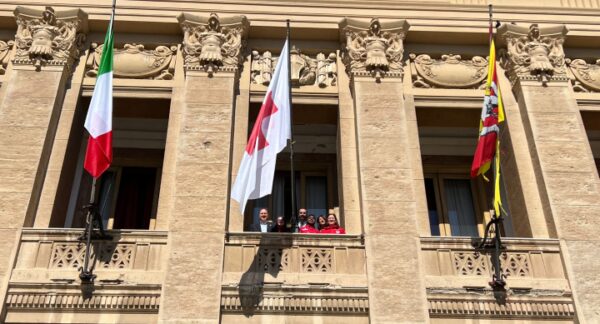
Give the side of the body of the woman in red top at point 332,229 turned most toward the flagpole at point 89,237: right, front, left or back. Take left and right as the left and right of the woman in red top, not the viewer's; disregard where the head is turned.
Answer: right

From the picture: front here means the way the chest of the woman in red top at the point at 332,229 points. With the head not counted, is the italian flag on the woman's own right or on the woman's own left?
on the woman's own right

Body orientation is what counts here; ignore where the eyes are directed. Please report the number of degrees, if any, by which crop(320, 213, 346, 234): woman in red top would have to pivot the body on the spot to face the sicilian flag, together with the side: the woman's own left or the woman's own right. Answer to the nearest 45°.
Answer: approximately 90° to the woman's own left

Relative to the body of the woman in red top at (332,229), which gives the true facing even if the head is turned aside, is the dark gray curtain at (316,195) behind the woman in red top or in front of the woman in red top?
behind

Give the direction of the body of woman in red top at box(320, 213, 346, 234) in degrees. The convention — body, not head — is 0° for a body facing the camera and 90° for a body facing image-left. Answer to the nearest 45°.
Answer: approximately 0°

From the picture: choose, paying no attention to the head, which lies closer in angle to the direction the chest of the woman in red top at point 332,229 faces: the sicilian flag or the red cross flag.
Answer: the red cross flag

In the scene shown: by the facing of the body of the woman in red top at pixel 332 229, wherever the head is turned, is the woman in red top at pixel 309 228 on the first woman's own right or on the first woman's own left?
on the first woman's own right

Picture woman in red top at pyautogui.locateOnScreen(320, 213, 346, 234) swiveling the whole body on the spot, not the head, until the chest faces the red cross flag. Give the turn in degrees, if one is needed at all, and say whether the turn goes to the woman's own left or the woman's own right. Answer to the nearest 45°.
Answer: approximately 45° to the woman's own right

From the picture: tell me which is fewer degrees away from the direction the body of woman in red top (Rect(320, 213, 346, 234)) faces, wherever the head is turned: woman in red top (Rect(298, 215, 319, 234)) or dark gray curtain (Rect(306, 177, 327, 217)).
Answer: the woman in red top
